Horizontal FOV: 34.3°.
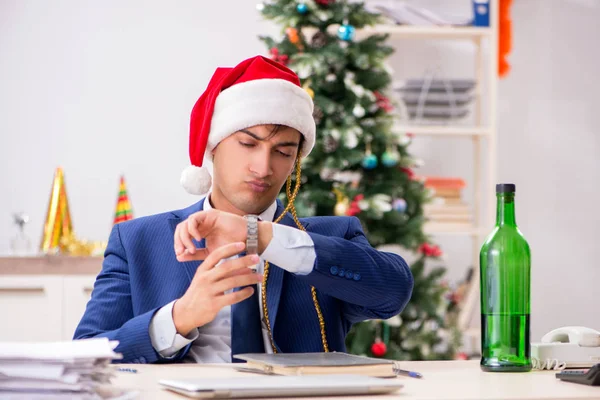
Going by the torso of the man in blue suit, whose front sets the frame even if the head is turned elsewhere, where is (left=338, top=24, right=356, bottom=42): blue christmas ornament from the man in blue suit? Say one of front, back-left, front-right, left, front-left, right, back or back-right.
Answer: back

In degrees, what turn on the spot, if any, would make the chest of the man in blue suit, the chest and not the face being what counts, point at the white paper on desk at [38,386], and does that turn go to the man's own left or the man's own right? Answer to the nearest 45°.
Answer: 0° — they already face it

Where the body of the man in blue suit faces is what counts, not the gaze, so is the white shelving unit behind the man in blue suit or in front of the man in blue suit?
behind

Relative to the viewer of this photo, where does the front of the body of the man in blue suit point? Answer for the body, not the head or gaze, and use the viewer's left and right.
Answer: facing the viewer

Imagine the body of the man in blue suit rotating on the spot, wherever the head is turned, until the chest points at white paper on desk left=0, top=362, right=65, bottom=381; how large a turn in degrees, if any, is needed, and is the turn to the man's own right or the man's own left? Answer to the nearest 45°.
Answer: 0° — they already face it

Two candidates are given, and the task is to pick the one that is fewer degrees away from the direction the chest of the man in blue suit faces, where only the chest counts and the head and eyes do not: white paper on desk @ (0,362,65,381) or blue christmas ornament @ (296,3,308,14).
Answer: the white paper on desk

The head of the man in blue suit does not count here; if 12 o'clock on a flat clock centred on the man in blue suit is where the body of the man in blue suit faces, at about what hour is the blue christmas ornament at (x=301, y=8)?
The blue christmas ornament is roughly at 6 o'clock from the man in blue suit.

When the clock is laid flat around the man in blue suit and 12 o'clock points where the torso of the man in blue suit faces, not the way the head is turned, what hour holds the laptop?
The laptop is roughly at 12 o'clock from the man in blue suit.

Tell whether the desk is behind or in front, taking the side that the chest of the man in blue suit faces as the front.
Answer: in front

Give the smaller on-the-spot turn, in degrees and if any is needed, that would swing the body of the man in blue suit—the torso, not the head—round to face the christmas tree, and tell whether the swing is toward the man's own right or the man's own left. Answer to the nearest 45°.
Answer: approximately 180°

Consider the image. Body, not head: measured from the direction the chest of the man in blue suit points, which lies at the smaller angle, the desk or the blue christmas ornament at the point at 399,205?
the desk

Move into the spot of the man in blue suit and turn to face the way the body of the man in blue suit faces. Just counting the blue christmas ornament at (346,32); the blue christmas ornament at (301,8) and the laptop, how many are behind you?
2

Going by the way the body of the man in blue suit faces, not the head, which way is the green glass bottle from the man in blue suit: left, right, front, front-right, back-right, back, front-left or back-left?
front-left

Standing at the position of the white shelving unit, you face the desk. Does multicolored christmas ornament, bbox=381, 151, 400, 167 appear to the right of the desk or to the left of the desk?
right
